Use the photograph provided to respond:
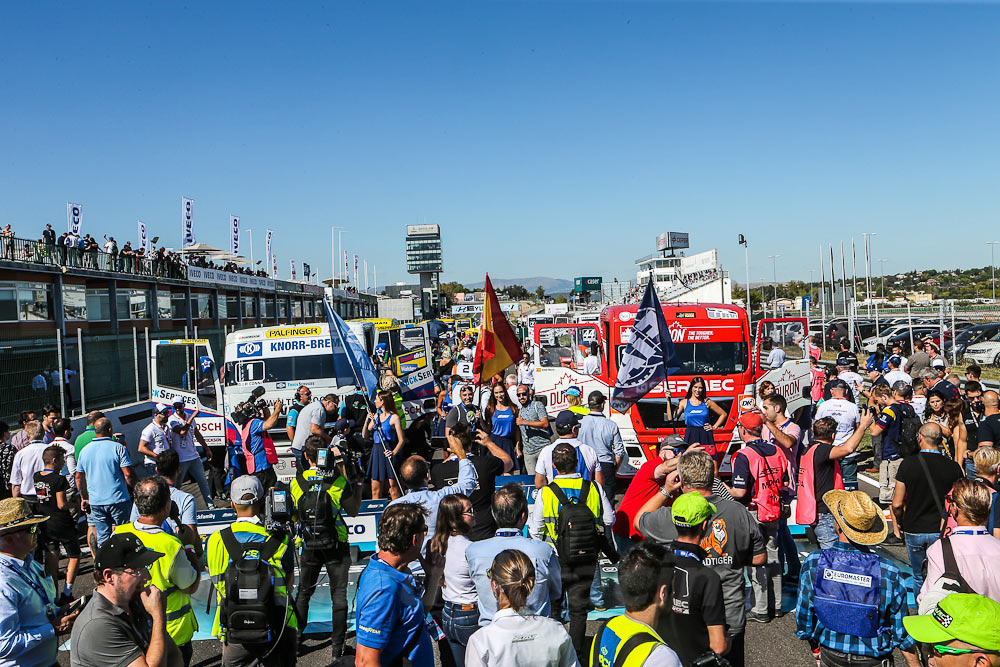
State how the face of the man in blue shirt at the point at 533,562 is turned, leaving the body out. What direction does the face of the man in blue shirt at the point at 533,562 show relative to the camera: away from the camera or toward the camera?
away from the camera

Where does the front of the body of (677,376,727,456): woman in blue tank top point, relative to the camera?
toward the camera

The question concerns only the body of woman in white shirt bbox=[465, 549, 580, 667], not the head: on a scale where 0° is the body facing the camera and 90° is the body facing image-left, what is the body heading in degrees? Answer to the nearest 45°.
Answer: approximately 180°

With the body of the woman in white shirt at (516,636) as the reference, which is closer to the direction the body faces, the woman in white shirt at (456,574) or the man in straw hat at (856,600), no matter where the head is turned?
the woman in white shirt

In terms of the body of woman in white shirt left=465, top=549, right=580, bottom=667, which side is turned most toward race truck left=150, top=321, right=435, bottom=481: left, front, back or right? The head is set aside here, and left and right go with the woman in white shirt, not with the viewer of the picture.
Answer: front

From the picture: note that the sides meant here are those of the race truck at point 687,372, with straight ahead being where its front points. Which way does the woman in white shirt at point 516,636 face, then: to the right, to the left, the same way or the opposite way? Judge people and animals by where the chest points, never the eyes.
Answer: the opposite way

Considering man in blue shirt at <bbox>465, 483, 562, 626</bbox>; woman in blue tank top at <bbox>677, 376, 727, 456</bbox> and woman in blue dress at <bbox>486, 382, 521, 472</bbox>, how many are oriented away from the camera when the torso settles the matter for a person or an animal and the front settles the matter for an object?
1

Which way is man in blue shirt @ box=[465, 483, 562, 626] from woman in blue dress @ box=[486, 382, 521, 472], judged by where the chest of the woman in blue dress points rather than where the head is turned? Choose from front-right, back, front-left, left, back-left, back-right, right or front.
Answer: front

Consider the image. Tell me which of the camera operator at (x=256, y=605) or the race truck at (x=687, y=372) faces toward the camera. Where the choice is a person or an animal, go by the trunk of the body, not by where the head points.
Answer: the race truck

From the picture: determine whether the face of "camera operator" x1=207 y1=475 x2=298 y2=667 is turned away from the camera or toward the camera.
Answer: away from the camera

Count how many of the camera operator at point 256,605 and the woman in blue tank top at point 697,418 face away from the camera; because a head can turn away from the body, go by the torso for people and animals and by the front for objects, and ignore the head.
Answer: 1

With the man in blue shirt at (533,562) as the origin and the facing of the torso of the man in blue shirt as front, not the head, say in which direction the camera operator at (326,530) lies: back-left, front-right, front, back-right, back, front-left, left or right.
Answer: front-left

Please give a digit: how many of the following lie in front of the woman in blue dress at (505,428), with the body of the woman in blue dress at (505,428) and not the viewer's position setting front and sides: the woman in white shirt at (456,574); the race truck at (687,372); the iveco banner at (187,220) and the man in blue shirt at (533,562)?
2

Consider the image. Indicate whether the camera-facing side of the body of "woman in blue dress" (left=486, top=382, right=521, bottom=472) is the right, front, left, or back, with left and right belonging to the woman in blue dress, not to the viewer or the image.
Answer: front

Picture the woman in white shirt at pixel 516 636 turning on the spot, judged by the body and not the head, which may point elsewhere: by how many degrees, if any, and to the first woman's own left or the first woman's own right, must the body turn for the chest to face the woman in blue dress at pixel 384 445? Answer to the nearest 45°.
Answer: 0° — they already face them

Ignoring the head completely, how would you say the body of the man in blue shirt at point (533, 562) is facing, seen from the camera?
away from the camera

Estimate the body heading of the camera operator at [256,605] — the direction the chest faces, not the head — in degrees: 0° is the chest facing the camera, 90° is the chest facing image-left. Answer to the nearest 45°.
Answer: approximately 180°

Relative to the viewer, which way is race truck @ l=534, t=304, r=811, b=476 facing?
toward the camera

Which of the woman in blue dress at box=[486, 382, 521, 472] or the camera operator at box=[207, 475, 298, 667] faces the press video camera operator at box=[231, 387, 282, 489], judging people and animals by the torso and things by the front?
the camera operator
